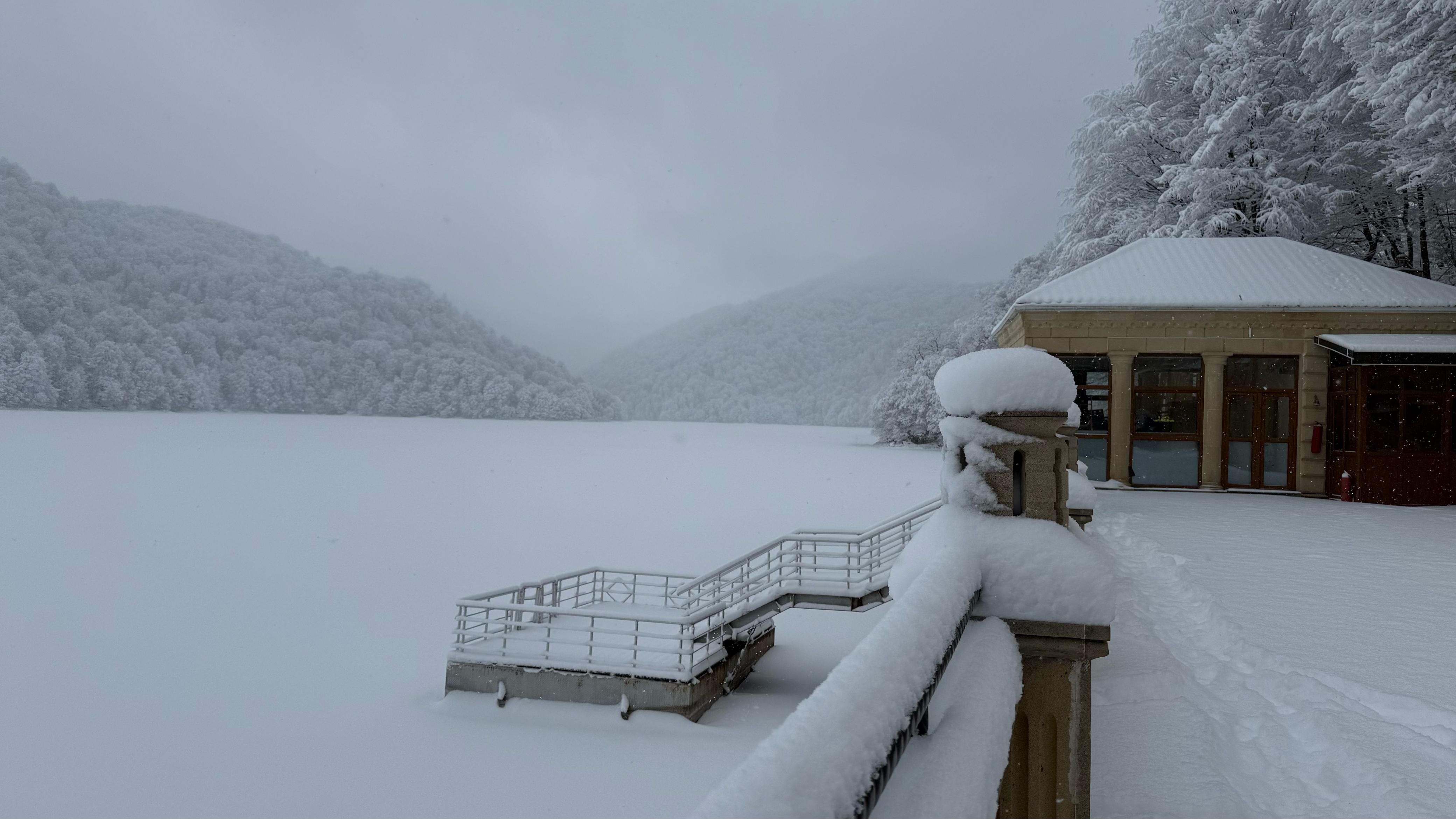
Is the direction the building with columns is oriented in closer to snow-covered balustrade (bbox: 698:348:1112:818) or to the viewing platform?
the snow-covered balustrade

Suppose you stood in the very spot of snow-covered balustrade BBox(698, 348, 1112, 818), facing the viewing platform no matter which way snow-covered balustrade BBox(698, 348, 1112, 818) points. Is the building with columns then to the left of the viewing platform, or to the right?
right

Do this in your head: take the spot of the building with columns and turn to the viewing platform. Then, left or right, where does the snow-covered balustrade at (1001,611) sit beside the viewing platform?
left

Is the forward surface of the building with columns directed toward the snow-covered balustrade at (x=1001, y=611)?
yes

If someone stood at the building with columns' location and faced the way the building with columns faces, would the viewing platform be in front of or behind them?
in front

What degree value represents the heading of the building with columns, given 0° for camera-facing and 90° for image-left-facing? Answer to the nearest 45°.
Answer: approximately 0°
